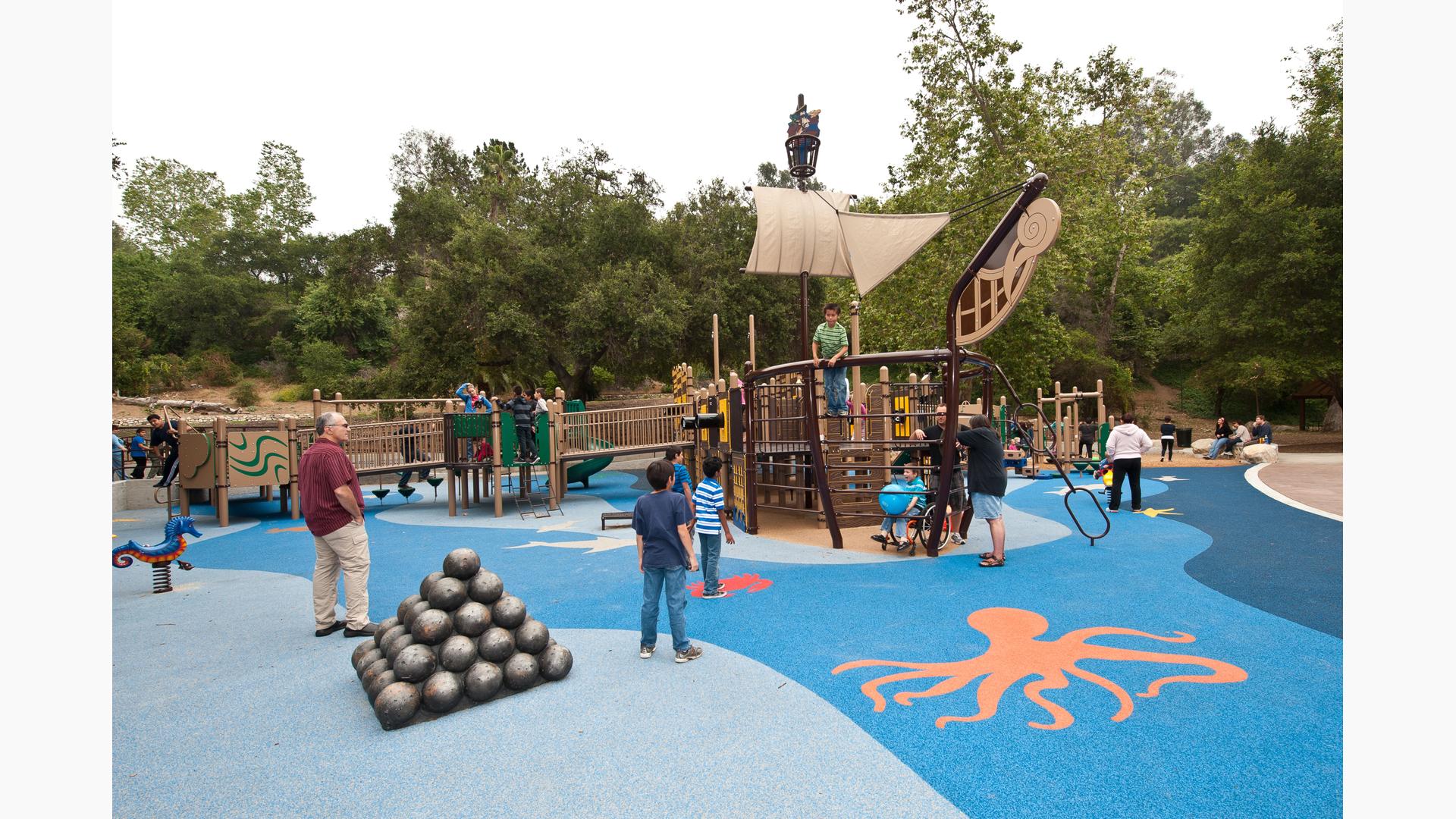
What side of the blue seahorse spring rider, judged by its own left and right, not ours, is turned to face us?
right

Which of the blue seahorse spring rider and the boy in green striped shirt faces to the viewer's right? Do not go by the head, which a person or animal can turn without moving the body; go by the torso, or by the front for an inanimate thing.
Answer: the blue seahorse spring rider

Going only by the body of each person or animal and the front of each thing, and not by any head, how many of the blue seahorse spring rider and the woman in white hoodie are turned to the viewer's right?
1

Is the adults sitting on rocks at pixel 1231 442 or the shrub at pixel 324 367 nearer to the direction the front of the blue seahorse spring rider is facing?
the adults sitting on rocks

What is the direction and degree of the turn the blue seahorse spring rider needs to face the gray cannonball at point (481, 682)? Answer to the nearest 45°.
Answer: approximately 90° to its right

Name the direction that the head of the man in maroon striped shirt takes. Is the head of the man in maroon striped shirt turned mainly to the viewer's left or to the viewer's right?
to the viewer's right
